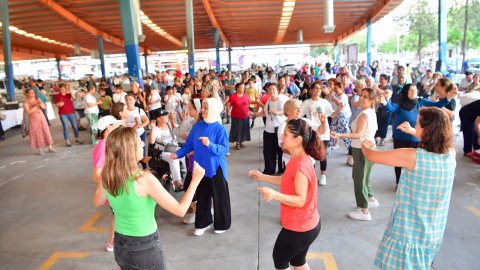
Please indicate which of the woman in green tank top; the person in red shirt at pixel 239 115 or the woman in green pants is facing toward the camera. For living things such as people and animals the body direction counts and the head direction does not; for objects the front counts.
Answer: the person in red shirt

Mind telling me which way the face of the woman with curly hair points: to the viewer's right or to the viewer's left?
to the viewer's left

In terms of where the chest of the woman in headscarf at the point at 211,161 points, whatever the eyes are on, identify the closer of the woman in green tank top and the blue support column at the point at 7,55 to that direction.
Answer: the woman in green tank top

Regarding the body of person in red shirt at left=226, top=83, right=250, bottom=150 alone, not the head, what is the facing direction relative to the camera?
toward the camera

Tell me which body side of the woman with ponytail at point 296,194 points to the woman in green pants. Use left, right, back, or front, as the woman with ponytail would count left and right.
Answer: right

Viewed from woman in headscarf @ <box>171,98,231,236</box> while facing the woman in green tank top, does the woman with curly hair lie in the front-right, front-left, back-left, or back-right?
front-left

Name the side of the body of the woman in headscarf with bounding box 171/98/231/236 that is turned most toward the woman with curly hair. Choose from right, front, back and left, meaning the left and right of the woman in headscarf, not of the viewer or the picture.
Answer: left

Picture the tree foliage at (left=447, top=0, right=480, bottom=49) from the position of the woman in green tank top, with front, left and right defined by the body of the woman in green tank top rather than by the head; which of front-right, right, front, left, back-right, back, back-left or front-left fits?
front

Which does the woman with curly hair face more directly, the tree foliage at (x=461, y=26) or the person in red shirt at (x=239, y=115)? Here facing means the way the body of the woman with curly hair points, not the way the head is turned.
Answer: the person in red shirt

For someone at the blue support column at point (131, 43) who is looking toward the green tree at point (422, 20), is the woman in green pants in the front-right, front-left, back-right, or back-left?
back-right

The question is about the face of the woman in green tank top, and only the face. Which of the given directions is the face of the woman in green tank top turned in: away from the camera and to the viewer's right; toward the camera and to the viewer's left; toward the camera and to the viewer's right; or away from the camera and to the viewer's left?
away from the camera and to the viewer's right

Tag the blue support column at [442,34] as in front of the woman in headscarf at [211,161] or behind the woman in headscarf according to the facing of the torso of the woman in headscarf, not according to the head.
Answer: behind

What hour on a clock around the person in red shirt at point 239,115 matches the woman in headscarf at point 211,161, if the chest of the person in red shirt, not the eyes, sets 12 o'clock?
The woman in headscarf is roughly at 12 o'clock from the person in red shirt.

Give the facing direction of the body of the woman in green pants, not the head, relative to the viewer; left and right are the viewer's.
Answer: facing to the left of the viewer

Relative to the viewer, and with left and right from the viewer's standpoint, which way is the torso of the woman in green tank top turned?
facing away from the viewer and to the right of the viewer

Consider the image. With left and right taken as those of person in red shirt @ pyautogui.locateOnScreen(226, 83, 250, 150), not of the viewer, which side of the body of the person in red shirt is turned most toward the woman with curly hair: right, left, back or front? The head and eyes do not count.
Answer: front

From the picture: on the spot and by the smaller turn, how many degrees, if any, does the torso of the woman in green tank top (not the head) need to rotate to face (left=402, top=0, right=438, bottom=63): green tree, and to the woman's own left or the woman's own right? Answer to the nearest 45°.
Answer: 0° — they already face it
